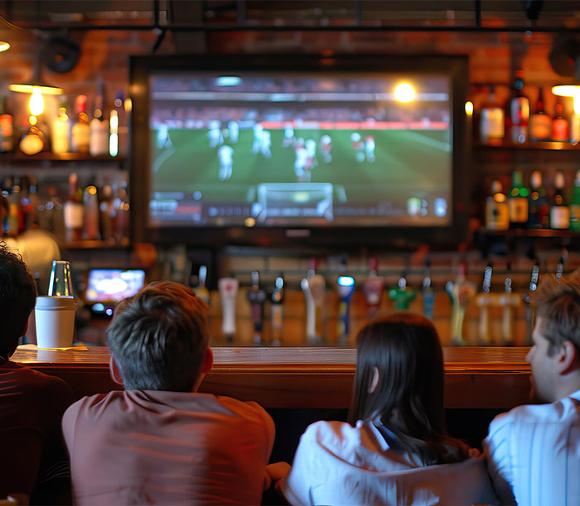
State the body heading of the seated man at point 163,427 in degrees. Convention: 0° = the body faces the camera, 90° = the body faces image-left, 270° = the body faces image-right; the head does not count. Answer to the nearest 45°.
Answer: approximately 180°

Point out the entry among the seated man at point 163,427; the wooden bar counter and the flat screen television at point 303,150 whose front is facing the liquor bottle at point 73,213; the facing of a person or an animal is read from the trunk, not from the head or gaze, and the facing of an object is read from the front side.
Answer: the seated man

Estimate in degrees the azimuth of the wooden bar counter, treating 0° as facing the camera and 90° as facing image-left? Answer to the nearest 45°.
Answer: approximately 0°

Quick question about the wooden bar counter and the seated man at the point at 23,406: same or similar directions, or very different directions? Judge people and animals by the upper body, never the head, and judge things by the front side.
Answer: very different directions

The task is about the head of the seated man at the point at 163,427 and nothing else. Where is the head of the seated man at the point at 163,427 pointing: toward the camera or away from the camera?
away from the camera

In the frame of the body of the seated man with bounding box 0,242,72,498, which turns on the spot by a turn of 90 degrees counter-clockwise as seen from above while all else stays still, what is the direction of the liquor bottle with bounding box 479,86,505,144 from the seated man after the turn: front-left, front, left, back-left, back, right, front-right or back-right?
back-right

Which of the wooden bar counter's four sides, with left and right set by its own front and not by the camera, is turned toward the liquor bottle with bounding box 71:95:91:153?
back

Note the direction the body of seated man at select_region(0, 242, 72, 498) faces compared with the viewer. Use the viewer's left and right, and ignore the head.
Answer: facing away from the viewer

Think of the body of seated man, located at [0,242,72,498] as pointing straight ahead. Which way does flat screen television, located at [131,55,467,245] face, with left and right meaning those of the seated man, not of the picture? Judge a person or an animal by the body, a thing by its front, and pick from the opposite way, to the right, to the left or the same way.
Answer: the opposite way

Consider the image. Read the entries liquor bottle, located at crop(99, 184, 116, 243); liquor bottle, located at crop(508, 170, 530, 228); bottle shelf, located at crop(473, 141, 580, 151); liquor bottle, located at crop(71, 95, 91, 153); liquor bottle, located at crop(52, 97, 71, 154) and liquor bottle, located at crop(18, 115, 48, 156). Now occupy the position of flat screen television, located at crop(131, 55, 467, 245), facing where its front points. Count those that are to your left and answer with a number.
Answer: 2

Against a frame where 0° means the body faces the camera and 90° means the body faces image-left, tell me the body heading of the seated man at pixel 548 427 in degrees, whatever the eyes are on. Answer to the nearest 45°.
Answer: approximately 135°

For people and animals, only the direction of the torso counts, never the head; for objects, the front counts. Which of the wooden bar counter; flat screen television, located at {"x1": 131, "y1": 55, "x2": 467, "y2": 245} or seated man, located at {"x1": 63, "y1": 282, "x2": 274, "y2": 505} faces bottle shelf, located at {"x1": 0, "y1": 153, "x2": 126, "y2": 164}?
the seated man

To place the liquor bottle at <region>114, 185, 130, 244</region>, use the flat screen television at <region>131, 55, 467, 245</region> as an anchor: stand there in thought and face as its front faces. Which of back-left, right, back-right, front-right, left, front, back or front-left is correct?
right

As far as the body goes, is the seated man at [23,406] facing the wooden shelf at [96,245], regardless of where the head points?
yes

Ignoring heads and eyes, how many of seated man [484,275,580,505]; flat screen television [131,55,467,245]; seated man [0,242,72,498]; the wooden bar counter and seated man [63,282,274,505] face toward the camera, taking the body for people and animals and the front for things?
2

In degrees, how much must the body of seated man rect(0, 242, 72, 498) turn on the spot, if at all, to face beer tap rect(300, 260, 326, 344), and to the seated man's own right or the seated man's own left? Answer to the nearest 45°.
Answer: approximately 45° to the seated man's own right

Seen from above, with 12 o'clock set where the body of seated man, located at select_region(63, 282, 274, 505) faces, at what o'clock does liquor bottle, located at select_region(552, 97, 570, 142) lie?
The liquor bottle is roughly at 1 o'clock from the seated man.

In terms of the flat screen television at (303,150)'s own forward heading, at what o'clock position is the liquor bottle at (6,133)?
The liquor bottle is roughly at 3 o'clock from the flat screen television.
